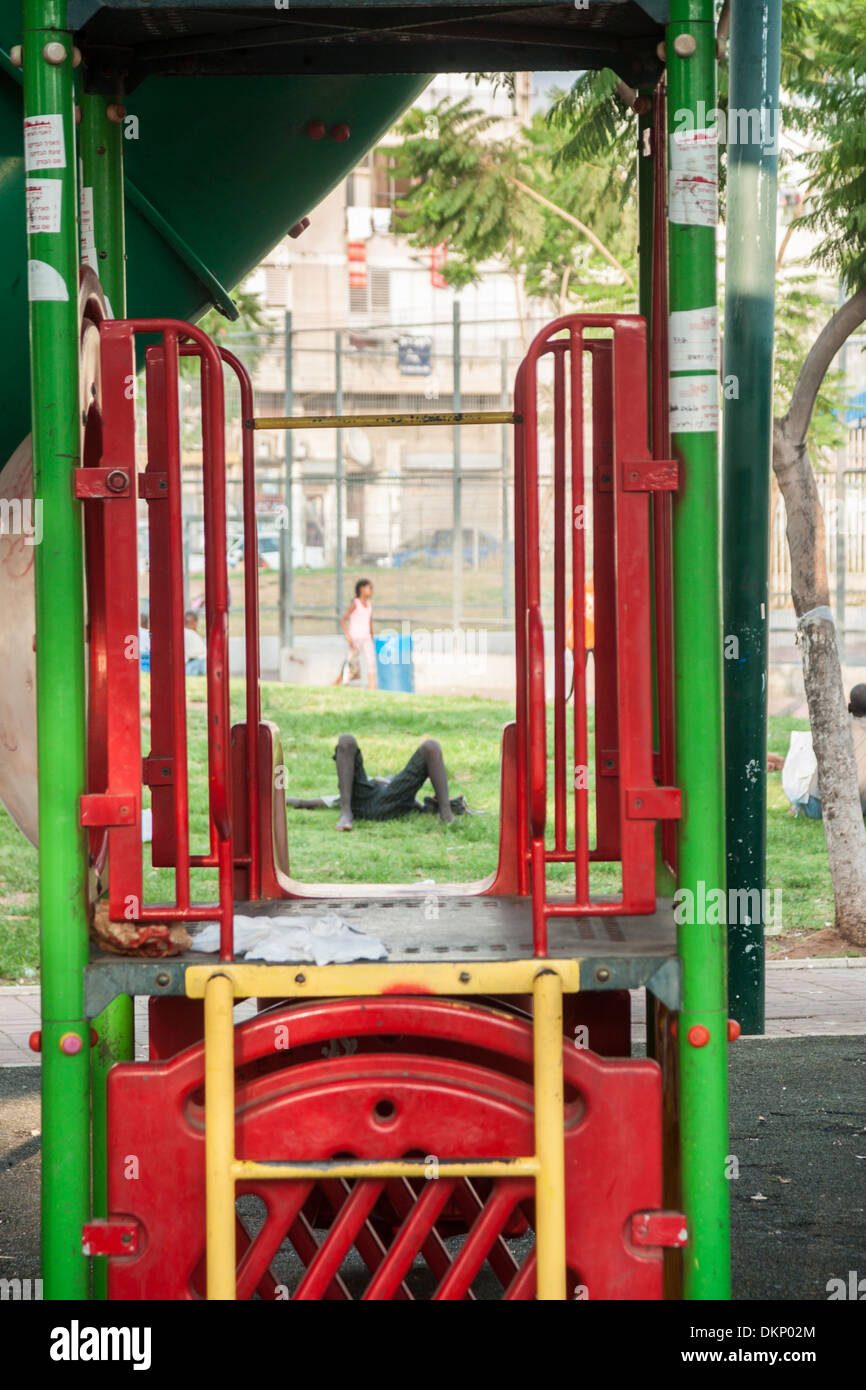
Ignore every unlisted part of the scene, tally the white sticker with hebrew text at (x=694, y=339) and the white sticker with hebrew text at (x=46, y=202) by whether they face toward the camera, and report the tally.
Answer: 2

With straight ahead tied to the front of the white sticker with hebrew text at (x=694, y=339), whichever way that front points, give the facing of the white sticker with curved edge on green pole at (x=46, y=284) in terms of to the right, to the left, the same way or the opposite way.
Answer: the same way

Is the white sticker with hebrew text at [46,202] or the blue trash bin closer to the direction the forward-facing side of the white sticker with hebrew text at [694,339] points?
the white sticker with hebrew text

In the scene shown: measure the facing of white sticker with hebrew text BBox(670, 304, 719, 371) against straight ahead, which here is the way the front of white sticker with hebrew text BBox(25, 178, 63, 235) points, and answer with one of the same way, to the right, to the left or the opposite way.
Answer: the same way

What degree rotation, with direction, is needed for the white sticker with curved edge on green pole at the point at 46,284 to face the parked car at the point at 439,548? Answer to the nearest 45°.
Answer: approximately 180°

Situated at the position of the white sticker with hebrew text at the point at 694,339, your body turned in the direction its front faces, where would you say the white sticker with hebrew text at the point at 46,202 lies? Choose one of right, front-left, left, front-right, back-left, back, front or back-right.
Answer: right

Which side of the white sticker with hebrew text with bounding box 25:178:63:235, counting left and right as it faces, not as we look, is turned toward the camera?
front

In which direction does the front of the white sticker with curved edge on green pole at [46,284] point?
toward the camera

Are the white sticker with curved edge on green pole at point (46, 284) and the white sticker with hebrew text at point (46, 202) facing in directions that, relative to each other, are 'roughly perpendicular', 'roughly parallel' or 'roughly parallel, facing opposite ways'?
roughly parallel

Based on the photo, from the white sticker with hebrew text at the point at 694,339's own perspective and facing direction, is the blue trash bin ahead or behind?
behind

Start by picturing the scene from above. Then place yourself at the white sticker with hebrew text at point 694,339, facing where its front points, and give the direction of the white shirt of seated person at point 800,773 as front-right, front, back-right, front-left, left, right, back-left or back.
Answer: back

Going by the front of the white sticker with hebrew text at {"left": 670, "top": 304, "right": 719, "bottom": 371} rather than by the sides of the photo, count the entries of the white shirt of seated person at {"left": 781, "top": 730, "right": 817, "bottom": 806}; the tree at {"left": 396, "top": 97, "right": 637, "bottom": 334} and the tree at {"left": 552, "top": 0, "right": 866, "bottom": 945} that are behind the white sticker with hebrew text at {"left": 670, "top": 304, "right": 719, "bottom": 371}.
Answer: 3

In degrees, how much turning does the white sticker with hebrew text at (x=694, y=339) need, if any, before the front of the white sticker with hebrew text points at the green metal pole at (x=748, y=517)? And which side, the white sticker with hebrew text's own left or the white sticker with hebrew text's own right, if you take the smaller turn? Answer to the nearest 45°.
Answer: approximately 180°

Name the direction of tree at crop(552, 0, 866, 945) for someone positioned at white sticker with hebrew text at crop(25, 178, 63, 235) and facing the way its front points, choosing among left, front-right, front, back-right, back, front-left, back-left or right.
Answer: back-left
